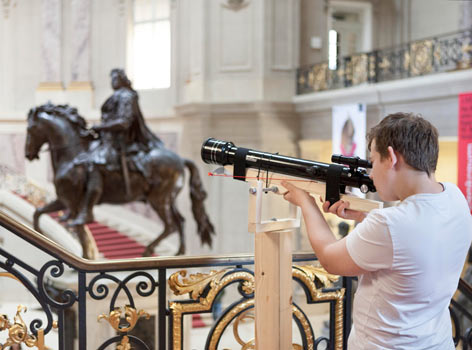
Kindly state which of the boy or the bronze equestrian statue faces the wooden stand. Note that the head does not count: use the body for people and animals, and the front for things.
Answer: the boy

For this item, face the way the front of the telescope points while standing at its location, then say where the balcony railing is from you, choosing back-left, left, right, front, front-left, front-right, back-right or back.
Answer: right

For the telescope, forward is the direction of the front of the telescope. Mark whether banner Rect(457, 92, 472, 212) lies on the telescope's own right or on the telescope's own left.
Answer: on the telescope's own right

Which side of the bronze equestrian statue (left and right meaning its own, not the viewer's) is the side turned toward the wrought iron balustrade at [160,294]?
left

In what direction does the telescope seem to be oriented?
to the viewer's left

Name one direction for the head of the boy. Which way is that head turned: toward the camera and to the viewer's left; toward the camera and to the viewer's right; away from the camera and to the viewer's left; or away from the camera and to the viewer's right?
away from the camera and to the viewer's left

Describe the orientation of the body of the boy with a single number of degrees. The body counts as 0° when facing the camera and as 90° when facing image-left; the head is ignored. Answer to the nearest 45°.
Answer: approximately 135°

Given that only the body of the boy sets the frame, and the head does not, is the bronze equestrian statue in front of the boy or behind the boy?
in front

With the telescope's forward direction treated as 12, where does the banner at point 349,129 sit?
The banner is roughly at 3 o'clock from the telescope.

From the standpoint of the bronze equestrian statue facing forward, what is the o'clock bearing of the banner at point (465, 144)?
The banner is roughly at 7 o'clock from the bronze equestrian statue.

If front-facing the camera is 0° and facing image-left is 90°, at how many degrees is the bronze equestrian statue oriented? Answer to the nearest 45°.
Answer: approximately 90°

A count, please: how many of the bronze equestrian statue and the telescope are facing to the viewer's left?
2

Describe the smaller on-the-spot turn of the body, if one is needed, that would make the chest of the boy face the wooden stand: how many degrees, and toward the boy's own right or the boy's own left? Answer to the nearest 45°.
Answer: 0° — they already face it

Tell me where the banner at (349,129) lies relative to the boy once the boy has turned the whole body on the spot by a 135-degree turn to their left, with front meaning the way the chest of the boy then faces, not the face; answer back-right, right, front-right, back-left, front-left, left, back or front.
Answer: back
